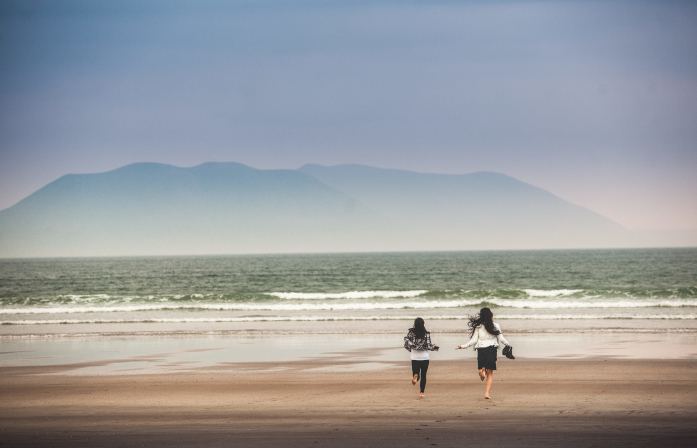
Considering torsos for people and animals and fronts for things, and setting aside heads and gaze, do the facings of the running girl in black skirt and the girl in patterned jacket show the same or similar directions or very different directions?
same or similar directions

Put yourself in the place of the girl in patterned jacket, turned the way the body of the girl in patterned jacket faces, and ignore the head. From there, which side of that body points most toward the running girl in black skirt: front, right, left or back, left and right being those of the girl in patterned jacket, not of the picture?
right

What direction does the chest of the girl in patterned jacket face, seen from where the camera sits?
away from the camera

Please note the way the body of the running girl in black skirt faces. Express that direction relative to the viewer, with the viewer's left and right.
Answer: facing away from the viewer

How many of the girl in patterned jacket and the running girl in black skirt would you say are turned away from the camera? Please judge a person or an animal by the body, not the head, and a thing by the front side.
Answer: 2

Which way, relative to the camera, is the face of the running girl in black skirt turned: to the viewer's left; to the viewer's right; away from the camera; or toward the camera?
away from the camera

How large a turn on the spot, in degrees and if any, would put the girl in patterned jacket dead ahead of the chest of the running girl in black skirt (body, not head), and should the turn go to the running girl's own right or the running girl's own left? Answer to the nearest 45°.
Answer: approximately 90° to the running girl's own left
